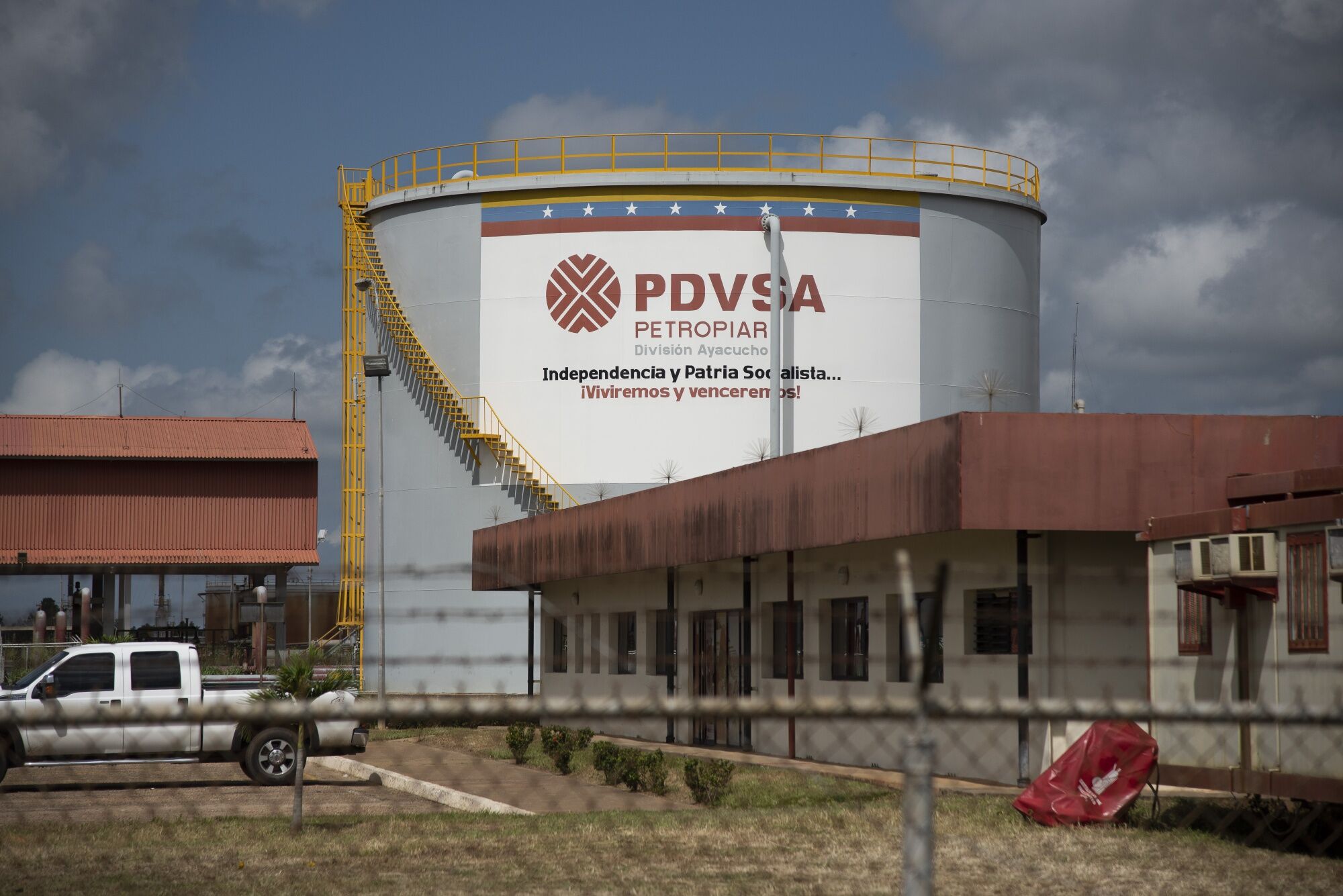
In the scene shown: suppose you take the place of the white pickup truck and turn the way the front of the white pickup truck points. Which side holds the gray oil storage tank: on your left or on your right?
on your right

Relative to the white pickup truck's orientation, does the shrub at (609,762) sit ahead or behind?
behind

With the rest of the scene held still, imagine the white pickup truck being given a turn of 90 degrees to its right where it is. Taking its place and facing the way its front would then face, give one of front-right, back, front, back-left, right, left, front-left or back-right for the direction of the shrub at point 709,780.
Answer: back-right

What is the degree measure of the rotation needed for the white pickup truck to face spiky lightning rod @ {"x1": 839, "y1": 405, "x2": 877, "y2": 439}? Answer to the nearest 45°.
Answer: approximately 135° to its right

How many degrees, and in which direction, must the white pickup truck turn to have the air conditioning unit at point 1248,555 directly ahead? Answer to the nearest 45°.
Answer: approximately 135° to its left

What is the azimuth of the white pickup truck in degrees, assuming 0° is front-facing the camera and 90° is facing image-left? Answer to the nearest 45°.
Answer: approximately 90°

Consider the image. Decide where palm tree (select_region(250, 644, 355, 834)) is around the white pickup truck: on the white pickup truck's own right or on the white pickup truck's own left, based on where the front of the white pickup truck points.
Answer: on the white pickup truck's own left

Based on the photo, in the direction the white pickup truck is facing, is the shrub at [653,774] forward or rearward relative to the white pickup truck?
rearward
